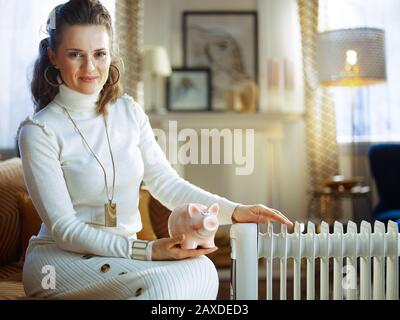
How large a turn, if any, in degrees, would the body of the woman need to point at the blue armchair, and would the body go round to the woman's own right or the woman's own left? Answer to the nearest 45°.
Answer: approximately 90° to the woman's own left

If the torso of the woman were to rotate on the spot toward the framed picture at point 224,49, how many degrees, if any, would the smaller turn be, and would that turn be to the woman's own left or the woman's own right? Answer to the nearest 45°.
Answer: approximately 135° to the woman's own left

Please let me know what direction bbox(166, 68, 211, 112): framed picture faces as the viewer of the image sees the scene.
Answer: facing the viewer

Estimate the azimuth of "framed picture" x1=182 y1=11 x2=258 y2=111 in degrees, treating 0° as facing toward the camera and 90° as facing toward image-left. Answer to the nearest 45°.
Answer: approximately 0°

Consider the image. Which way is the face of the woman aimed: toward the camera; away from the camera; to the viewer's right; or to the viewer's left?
toward the camera

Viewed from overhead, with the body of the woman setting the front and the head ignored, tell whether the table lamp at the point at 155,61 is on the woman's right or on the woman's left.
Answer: on the woman's left

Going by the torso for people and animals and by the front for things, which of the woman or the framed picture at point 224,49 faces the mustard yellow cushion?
the framed picture

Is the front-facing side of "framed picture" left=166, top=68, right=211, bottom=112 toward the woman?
yes

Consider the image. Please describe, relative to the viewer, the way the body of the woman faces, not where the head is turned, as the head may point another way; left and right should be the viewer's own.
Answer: facing the viewer and to the right of the viewer

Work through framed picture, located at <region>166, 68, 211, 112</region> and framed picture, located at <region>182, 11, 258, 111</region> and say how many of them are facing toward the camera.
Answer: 2

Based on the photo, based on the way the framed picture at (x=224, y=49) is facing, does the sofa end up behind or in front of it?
in front

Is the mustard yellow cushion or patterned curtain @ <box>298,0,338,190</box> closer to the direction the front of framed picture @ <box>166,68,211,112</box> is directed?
the mustard yellow cushion
